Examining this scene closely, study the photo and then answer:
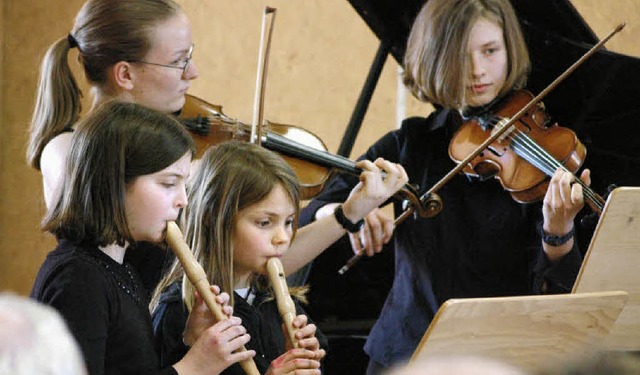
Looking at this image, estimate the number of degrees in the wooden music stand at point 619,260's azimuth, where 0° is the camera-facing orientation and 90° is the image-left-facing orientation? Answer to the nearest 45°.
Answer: approximately 180°

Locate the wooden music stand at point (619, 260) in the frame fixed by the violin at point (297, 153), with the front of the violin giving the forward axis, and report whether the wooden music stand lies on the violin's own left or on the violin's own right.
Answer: on the violin's own left

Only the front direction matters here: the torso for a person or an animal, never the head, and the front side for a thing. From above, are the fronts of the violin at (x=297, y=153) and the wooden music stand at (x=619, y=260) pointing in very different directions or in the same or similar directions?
very different directions
